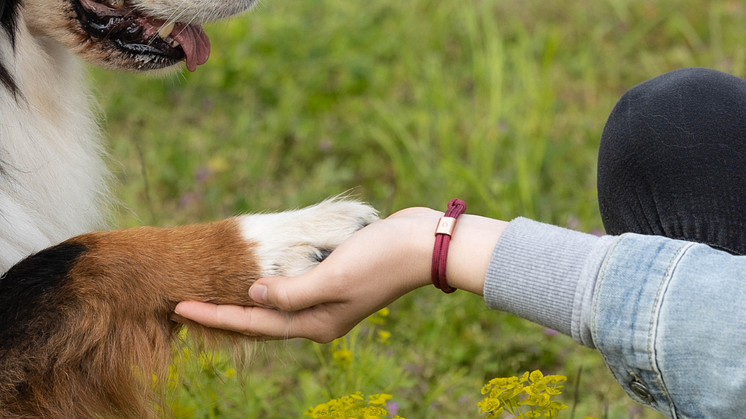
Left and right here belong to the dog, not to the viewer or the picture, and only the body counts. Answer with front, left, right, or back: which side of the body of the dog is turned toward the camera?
right
